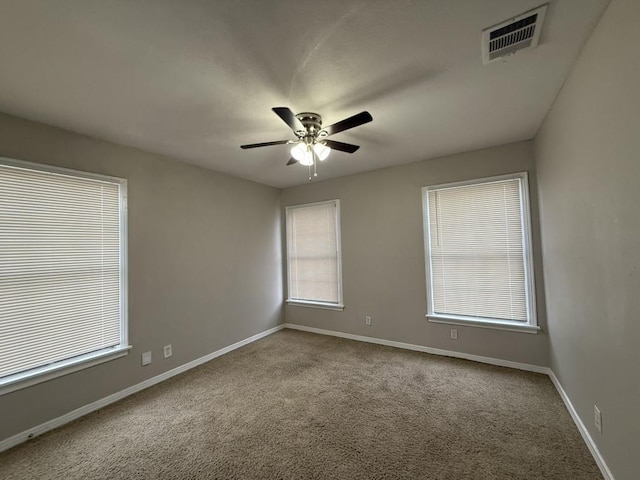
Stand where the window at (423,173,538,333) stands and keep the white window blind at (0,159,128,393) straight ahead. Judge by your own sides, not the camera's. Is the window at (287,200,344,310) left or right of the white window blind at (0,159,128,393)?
right

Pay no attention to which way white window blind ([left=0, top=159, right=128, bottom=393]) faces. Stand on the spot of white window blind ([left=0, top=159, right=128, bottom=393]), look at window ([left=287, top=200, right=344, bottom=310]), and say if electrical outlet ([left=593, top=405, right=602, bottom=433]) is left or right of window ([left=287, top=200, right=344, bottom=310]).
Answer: right

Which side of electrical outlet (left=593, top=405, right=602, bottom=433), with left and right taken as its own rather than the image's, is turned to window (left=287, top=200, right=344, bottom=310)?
front

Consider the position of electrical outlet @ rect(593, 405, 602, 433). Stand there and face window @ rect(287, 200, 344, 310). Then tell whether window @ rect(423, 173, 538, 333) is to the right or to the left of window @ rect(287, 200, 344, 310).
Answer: right

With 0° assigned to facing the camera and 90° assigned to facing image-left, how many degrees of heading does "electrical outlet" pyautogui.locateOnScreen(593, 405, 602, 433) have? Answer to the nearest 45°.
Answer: approximately 90°

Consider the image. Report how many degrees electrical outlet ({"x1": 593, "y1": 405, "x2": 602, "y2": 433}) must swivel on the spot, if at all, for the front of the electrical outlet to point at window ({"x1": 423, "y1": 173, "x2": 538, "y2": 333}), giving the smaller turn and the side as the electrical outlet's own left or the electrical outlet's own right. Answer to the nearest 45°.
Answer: approximately 45° to the electrical outlet's own right

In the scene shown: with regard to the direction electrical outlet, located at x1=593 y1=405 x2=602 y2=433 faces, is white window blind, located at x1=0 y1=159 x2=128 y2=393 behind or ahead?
ahead
